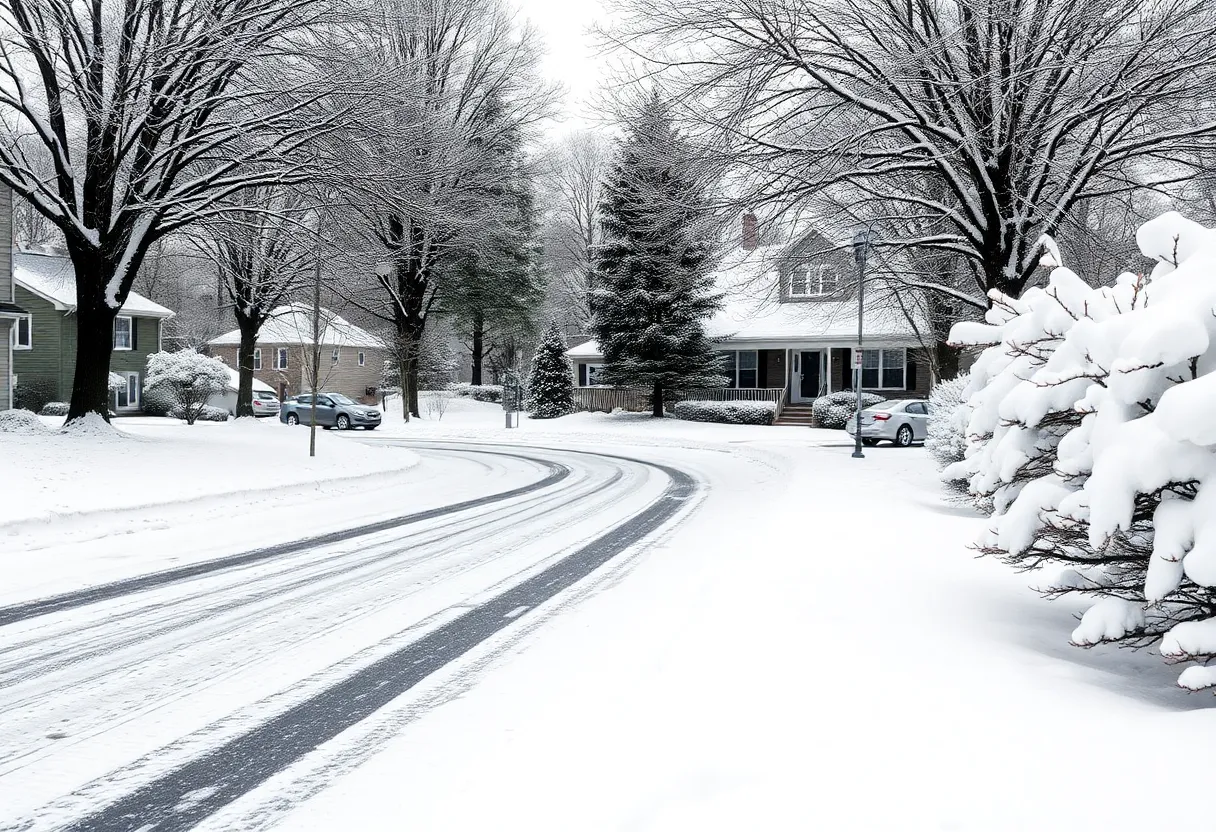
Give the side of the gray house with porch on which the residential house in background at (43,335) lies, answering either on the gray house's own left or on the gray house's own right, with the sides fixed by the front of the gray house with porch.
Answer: on the gray house's own right

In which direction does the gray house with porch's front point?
toward the camera

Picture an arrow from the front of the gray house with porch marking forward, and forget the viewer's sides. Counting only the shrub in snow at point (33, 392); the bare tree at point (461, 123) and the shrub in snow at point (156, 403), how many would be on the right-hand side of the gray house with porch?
3

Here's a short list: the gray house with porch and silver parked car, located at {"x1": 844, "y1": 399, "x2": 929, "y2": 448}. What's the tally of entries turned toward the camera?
1

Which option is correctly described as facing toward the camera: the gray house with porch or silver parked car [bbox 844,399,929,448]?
the gray house with porch

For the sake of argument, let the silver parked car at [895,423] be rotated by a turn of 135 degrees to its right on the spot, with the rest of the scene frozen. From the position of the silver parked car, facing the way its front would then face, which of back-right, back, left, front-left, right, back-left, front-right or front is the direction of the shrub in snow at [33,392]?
right

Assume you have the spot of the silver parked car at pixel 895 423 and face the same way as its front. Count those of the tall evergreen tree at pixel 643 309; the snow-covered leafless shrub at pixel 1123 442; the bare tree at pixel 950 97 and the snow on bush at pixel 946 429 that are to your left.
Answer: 1

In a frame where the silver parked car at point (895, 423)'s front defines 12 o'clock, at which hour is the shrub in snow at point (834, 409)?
The shrub in snow is roughly at 10 o'clock from the silver parked car.

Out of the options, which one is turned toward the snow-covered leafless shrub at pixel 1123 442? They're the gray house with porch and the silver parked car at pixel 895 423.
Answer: the gray house with porch

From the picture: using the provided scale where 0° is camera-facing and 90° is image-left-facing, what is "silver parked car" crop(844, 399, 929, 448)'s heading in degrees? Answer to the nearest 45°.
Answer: approximately 225°

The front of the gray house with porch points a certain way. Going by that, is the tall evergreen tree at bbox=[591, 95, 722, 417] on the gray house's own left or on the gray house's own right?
on the gray house's own right

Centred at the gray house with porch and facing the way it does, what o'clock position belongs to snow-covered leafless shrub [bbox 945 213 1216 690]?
The snow-covered leafless shrub is roughly at 12 o'clock from the gray house with porch.

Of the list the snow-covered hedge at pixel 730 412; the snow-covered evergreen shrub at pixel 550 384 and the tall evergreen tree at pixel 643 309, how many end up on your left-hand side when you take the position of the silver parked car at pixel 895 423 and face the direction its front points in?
3
